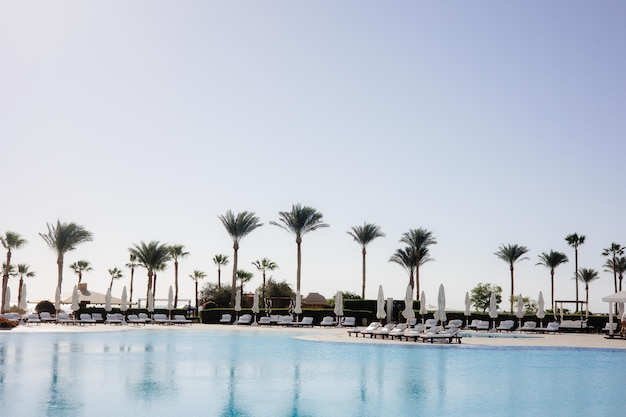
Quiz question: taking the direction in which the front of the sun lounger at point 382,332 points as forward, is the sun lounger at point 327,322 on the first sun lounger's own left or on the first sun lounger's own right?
on the first sun lounger's own right

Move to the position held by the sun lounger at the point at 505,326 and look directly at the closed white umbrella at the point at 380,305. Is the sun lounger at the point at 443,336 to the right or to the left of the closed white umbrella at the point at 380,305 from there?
left

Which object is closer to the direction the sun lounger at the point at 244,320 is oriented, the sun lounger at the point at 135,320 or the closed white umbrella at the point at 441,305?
the sun lounger

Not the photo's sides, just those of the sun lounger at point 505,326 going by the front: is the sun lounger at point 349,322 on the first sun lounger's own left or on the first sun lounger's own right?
on the first sun lounger's own right

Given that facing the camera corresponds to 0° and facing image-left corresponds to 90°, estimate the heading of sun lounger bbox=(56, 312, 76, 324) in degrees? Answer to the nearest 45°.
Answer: approximately 315°

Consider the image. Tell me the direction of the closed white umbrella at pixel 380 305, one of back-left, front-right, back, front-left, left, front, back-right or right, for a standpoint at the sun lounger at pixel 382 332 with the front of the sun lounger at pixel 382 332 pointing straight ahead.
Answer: back-right
